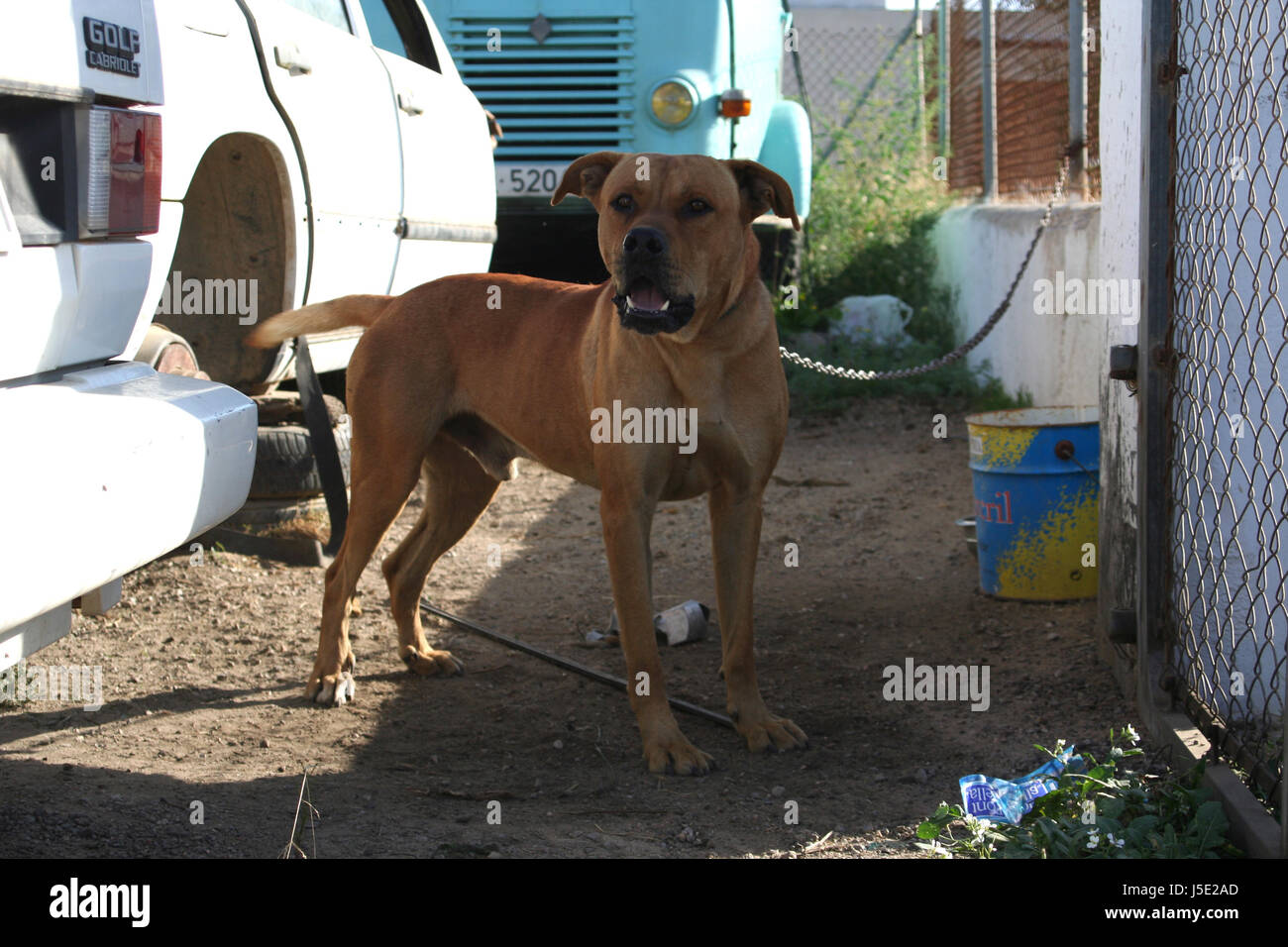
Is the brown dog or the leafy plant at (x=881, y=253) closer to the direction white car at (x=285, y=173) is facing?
the leafy plant

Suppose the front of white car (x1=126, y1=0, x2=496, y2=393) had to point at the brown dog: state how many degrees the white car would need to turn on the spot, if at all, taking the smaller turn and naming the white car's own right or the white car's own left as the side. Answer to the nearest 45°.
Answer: approximately 90° to the white car's own right

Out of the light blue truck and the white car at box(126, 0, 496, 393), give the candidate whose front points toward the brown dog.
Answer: the light blue truck

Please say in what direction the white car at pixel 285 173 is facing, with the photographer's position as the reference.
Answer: facing away from the viewer and to the right of the viewer

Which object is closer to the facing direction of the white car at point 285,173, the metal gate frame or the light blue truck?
the light blue truck

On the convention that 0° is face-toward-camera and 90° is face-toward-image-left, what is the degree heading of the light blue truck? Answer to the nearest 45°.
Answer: approximately 0°

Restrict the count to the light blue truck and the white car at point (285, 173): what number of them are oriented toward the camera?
1

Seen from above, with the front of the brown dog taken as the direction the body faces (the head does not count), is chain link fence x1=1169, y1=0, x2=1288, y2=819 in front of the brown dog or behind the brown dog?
in front

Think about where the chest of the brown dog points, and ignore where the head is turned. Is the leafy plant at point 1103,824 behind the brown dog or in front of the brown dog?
in front

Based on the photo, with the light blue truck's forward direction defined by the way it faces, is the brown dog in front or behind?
in front

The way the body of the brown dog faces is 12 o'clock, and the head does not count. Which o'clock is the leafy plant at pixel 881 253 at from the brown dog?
The leafy plant is roughly at 8 o'clock from the brown dog.

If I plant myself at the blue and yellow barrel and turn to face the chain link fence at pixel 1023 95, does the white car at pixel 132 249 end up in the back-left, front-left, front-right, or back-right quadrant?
back-left
